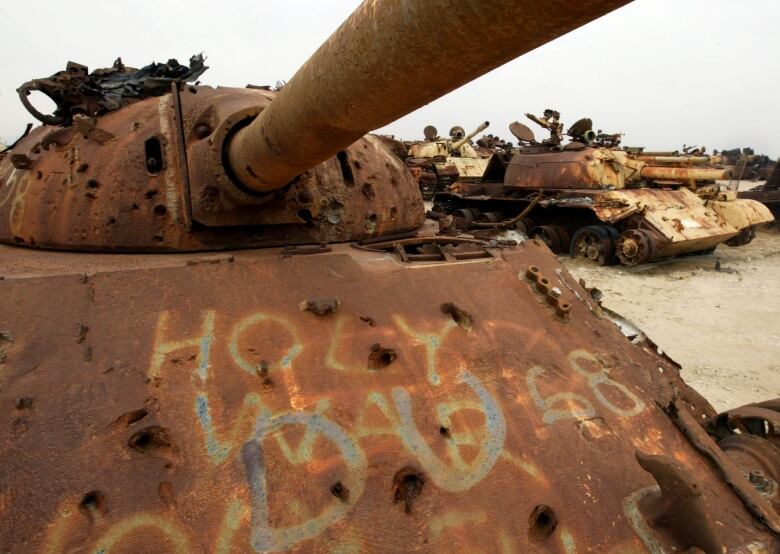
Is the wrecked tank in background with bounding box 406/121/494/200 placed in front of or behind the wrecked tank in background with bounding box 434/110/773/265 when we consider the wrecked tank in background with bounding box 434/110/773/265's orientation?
behind

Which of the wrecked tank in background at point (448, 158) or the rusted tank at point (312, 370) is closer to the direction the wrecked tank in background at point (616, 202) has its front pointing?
the rusted tank

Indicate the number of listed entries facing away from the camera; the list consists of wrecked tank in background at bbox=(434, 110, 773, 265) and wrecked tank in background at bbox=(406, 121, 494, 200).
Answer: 0

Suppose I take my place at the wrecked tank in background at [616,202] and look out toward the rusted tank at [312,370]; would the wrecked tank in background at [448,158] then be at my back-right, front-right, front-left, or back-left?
back-right

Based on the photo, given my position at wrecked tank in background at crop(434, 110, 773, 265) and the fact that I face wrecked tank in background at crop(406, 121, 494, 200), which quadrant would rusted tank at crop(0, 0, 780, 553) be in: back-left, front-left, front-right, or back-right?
back-left

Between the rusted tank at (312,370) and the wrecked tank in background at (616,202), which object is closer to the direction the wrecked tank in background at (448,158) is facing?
the wrecked tank in background

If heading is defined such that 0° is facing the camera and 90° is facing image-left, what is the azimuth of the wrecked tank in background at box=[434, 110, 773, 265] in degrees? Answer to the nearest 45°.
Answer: approximately 315°

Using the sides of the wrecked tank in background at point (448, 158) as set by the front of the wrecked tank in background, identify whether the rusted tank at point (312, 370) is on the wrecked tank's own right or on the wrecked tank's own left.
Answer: on the wrecked tank's own right

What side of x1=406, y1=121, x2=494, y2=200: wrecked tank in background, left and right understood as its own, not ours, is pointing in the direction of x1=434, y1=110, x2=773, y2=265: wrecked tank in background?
front

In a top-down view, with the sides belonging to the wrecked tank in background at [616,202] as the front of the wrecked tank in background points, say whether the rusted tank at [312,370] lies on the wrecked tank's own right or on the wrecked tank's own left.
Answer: on the wrecked tank's own right
